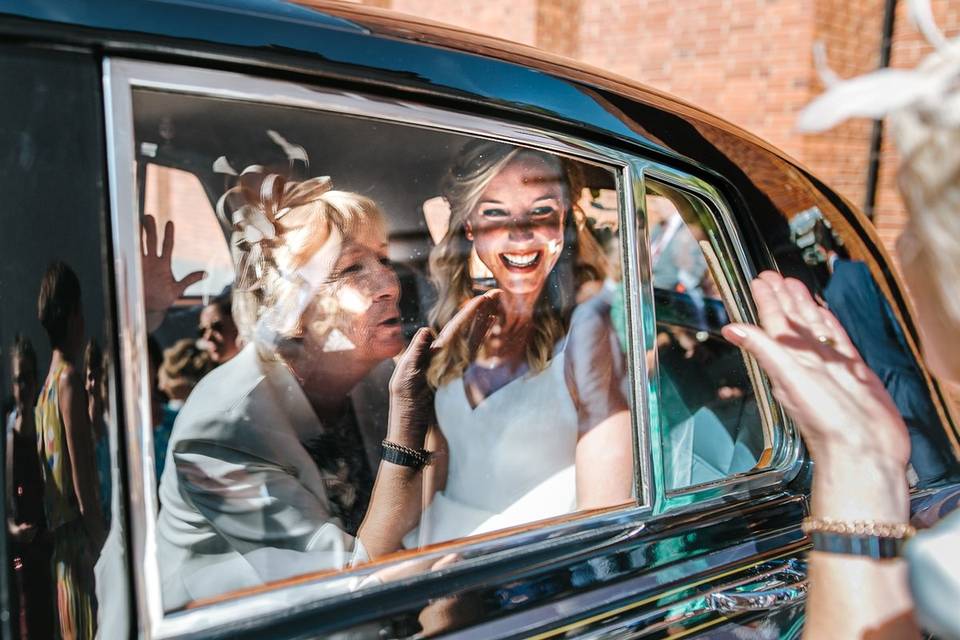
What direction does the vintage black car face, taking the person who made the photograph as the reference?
facing the viewer and to the left of the viewer

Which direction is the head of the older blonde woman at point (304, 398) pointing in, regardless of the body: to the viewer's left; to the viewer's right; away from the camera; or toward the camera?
to the viewer's right
